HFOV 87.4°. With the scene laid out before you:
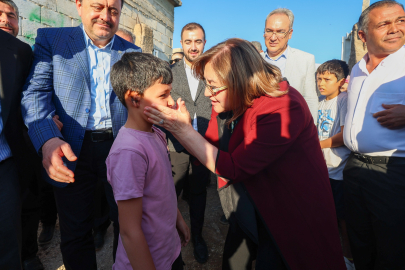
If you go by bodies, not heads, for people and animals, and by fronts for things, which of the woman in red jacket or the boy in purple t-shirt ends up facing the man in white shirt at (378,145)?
the boy in purple t-shirt

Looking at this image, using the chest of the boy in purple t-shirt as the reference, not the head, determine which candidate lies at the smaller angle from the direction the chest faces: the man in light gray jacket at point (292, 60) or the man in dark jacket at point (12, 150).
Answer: the man in light gray jacket

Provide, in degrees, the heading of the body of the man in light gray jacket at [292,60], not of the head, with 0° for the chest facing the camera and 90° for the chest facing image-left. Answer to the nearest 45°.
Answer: approximately 45°

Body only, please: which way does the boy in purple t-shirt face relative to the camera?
to the viewer's right
